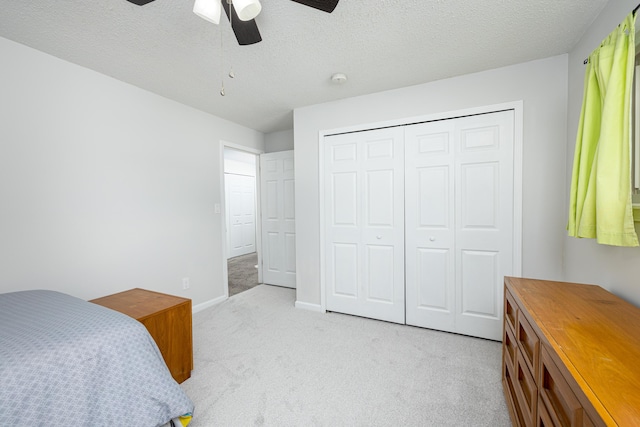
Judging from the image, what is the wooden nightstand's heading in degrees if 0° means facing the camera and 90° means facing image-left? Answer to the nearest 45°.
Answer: approximately 225°

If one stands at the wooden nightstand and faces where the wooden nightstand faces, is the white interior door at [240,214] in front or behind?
in front
